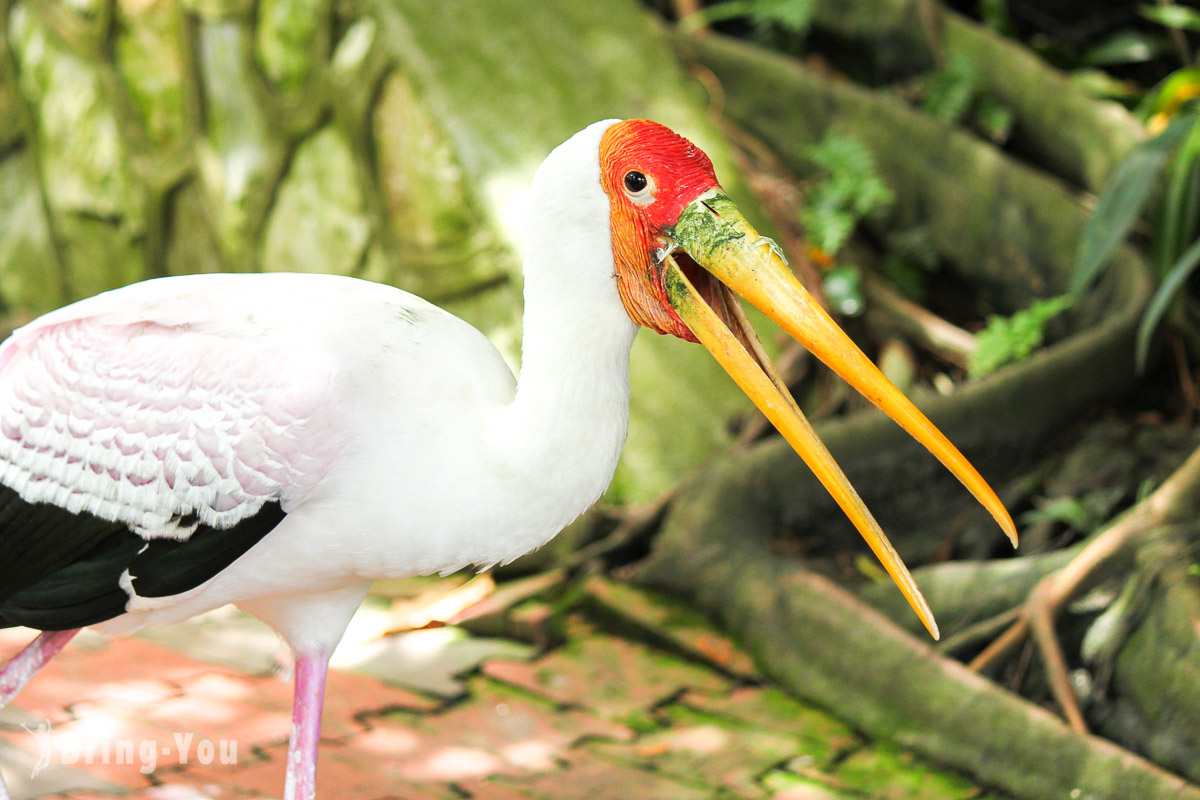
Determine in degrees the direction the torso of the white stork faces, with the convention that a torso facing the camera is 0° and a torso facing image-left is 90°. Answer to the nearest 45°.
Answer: approximately 270°

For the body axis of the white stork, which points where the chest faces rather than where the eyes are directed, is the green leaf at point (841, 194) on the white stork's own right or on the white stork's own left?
on the white stork's own left

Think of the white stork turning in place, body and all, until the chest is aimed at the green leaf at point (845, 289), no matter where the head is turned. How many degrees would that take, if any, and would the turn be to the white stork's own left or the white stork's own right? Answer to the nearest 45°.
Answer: approximately 45° to the white stork's own left

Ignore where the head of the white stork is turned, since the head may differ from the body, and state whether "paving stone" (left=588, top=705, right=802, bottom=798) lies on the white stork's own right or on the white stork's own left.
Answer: on the white stork's own left

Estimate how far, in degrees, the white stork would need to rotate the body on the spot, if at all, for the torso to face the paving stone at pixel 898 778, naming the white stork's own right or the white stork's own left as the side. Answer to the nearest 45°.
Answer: approximately 45° to the white stork's own left

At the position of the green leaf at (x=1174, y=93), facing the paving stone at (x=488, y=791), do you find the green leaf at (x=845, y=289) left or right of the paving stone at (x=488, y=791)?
right
